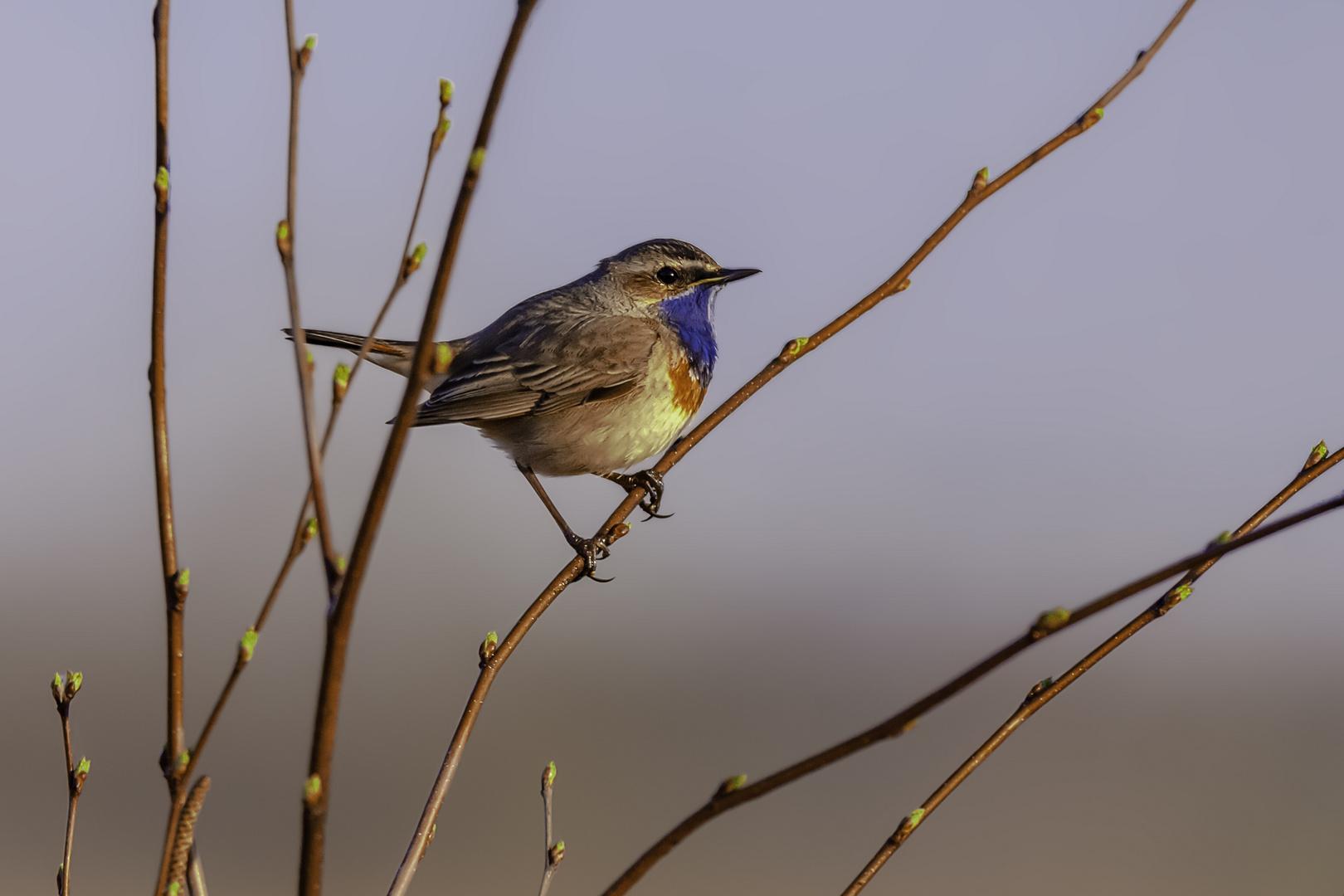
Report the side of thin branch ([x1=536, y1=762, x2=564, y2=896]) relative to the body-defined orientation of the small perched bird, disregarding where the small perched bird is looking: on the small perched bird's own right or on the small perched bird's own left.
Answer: on the small perched bird's own right

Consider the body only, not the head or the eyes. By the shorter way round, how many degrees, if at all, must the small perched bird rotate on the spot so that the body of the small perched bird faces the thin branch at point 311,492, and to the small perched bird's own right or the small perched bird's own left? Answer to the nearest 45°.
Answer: approximately 180°

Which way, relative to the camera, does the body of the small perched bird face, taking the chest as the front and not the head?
to the viewer's right
